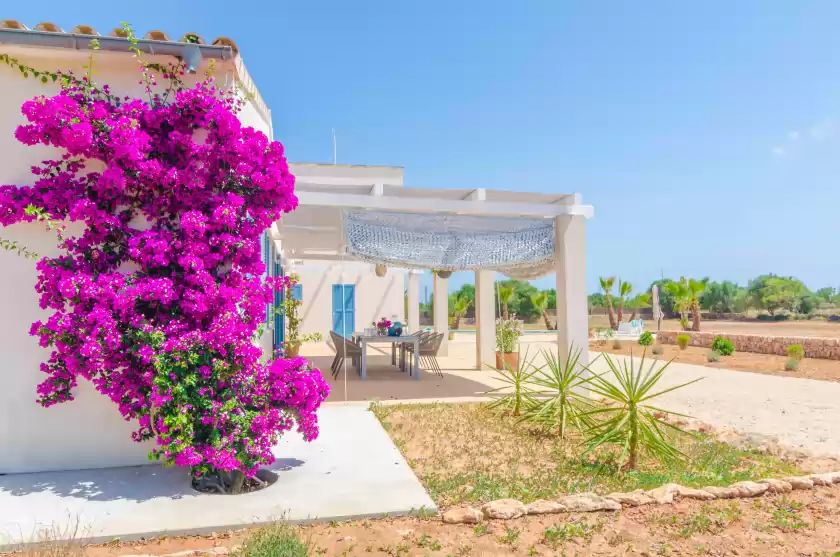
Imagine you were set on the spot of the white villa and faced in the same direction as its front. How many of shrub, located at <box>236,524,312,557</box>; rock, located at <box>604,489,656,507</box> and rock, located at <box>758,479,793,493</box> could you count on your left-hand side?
0

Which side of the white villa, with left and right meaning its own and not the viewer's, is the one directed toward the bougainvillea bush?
right

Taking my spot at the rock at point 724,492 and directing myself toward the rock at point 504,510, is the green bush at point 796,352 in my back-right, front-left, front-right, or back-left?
back-right

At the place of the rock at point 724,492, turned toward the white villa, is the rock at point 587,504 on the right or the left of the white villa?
left

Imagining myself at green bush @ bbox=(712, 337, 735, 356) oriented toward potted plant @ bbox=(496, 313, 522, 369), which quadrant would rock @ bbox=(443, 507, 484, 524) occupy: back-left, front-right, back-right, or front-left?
front-left

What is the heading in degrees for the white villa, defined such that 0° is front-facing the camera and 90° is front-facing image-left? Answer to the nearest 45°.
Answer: approximately 270°

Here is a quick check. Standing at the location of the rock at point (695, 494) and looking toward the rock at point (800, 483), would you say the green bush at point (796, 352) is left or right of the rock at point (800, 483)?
left

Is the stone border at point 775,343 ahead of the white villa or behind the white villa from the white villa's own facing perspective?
ahead

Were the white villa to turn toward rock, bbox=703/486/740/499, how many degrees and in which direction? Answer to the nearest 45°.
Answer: approximately 45° to its right

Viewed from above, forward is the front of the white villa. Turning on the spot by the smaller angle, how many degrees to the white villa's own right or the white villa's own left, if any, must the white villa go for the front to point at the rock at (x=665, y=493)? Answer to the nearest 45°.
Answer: approximately 45° to the white villa's own right

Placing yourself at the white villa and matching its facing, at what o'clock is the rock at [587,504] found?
The rock is roughly at 2 o'clock from the white villa.
